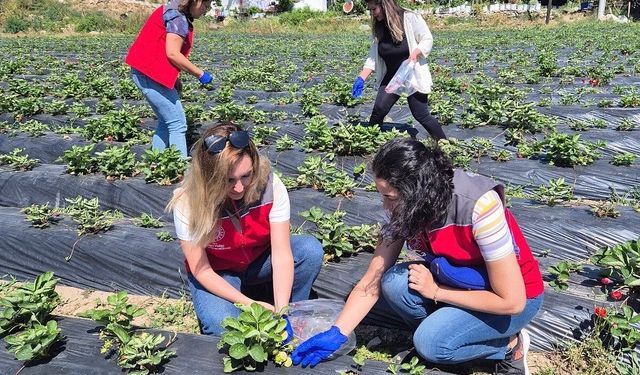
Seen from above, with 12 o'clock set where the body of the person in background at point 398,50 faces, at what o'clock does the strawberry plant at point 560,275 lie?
The strawberry plant is roughly at 10 o'clock from the person in background.

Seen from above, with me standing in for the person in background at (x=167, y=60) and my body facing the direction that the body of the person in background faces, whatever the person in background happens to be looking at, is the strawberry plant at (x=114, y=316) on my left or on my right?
on my right

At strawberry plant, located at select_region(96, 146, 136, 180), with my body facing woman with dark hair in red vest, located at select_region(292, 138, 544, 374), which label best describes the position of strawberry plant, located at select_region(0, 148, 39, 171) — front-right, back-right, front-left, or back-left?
back-right

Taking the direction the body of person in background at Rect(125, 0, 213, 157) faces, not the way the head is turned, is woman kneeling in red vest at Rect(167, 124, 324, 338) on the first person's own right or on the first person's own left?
on the first person's own right

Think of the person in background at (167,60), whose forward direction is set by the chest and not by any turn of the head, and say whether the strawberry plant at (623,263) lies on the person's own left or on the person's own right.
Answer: on the person's own right

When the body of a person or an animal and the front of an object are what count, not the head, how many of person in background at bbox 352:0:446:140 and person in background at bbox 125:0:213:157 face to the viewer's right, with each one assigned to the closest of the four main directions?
1

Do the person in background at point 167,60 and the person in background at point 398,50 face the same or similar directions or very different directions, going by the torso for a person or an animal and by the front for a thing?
very different directions

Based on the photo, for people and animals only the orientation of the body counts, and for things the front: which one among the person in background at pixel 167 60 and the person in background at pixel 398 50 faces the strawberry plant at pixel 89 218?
the person in background at pixel 398 50

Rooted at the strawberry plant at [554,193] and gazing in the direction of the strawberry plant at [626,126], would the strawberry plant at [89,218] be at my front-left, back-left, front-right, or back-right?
back-left

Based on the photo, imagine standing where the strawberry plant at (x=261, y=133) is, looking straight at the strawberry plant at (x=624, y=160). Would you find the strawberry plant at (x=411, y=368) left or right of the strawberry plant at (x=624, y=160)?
right

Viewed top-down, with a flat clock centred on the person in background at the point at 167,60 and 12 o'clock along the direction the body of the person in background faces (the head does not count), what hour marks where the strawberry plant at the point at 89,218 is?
The strawberry plant is roughly at 4 o'clock from the person in background.

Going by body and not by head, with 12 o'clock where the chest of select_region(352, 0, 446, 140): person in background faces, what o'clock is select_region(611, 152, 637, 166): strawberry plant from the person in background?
The strawberry plant is roughly at 8 o'clock from the person in background.

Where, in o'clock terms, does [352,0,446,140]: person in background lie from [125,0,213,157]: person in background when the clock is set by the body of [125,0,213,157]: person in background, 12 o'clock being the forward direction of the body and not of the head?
[352,0,446,140]: person in background is roughly at 12 o'clock from [125,0,213,157]: person in background.

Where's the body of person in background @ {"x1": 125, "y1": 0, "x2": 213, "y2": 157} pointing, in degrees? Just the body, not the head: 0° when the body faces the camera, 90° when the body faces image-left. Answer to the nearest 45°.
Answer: approximately 270°
